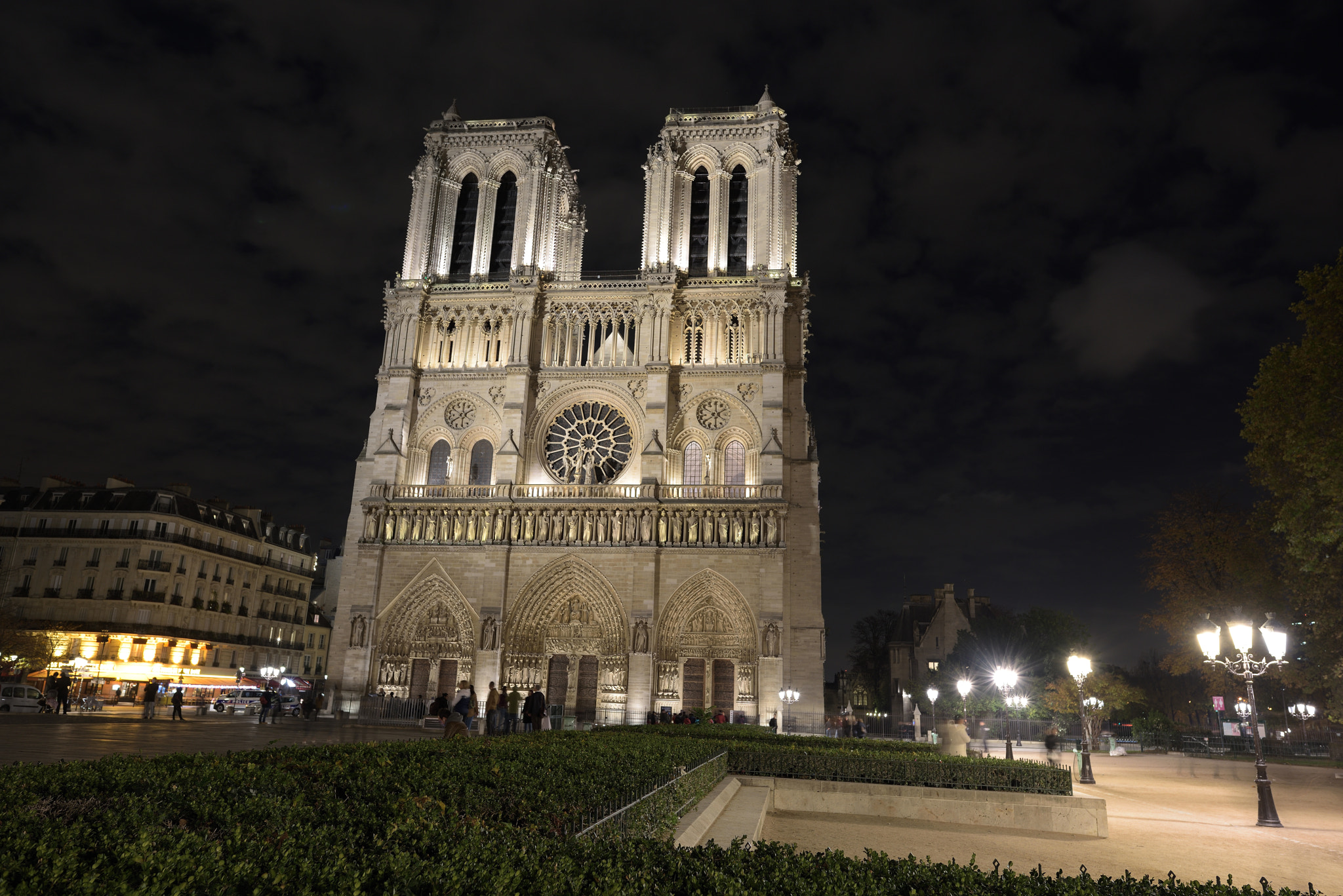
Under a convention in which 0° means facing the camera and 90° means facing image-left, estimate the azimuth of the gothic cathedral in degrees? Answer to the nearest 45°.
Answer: approximately 0°

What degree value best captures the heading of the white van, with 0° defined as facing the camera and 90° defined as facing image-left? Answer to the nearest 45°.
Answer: approximately 90°

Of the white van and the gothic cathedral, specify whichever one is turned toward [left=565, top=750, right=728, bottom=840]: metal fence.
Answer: the gothic cathedral

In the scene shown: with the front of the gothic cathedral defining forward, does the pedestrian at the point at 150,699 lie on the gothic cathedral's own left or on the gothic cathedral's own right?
on the gothic cathedral's own right

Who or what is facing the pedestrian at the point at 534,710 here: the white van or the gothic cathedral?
the gothic cathedral

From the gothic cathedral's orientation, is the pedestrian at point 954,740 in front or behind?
in front

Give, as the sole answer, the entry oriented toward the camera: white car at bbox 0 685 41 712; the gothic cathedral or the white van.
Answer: the gothic cathedral

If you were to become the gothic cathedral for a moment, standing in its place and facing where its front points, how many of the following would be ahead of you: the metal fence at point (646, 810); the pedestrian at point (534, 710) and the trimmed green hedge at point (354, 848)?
3

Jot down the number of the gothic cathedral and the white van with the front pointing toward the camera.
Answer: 1

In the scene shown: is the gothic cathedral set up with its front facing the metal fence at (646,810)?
yes

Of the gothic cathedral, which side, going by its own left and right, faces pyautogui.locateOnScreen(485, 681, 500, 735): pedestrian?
front
